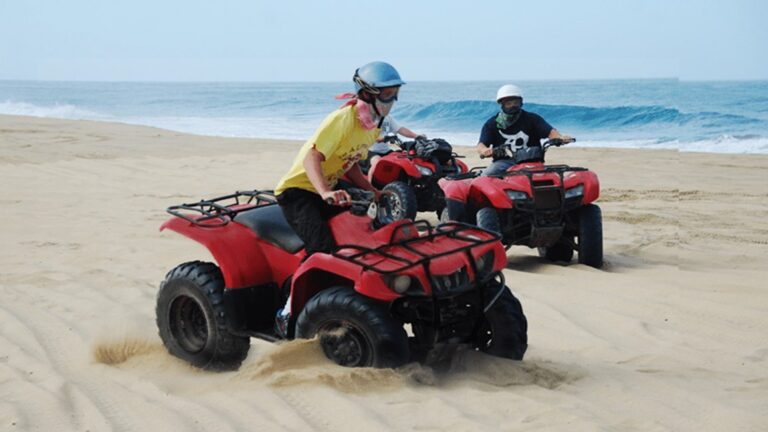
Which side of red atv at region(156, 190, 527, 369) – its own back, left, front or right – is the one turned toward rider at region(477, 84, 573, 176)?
left

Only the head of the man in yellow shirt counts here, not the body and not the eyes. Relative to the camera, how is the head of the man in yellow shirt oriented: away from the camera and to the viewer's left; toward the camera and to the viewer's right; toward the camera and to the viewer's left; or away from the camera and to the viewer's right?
toward the camera and to the viewer's right

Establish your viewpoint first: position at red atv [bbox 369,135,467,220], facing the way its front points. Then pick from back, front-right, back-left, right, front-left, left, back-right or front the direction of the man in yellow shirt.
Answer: front-right

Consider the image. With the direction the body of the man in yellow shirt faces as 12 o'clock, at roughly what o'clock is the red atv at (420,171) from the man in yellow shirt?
The red atv is roughly at 8 o'clock from the man in yellow shirt.

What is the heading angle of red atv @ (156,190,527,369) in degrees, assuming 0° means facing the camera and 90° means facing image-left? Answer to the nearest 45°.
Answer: approximately 315°

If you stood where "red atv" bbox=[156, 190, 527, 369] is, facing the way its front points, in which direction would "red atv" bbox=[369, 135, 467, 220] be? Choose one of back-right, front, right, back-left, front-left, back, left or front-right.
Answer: back-left

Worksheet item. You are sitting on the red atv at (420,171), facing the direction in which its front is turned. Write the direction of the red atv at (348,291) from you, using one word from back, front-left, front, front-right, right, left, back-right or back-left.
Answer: front-right

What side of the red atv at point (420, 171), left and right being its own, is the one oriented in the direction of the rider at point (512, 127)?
front

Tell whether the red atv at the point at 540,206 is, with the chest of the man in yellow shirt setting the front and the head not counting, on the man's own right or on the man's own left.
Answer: on the man's own left
